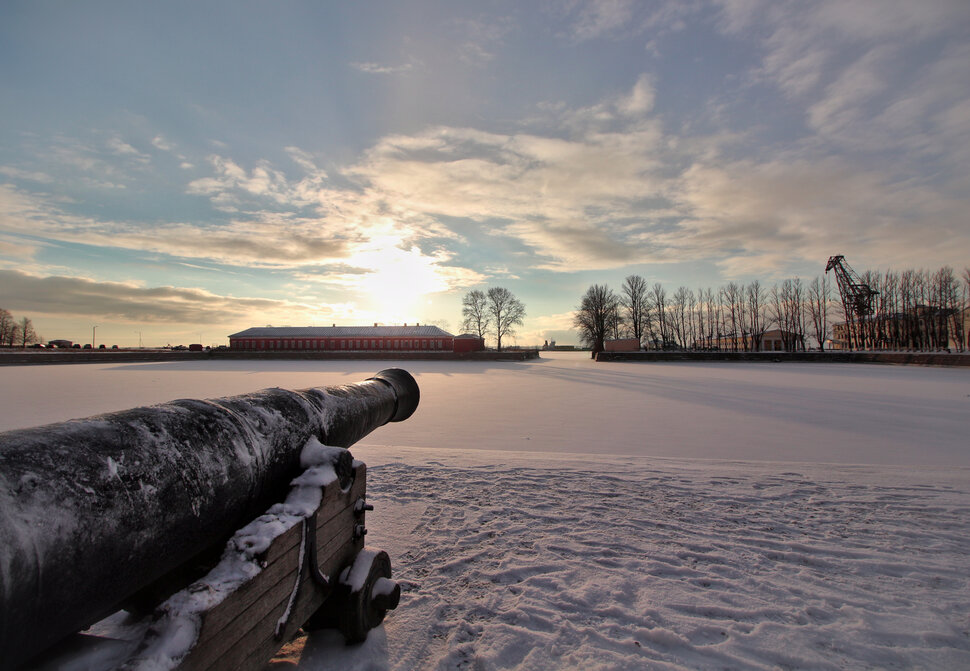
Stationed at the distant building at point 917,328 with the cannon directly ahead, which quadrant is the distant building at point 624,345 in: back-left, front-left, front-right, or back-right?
front-right

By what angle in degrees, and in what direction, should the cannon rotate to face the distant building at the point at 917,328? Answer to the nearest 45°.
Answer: approximately 45° to its right

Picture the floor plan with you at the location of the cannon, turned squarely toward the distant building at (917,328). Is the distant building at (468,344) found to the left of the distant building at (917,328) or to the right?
left

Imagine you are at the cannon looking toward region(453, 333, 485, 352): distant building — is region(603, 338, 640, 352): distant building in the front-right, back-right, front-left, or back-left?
front-right

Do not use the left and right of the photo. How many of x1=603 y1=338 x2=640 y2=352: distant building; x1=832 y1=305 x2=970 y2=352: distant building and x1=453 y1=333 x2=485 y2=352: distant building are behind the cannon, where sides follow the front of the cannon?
0

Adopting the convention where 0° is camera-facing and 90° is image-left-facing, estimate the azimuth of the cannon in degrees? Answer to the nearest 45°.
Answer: approximately 225°

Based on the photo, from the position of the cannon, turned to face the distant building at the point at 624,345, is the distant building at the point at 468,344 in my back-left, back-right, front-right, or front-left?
front-left

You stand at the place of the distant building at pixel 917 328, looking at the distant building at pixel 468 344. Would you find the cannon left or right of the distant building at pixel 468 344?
left

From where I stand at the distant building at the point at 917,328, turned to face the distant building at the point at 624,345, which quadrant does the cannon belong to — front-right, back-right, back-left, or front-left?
front-left

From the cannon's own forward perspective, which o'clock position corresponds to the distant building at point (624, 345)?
The distant building is roughly at 12 o'clock from the cannon.

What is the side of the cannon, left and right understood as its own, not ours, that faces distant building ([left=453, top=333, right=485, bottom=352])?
front

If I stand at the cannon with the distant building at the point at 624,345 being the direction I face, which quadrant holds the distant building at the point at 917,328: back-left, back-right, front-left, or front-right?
front-right
